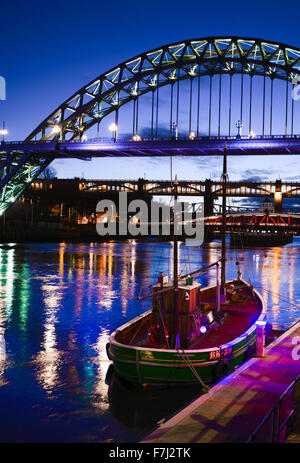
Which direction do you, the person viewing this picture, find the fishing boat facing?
facing away from the viewer and to the right of the viewer
